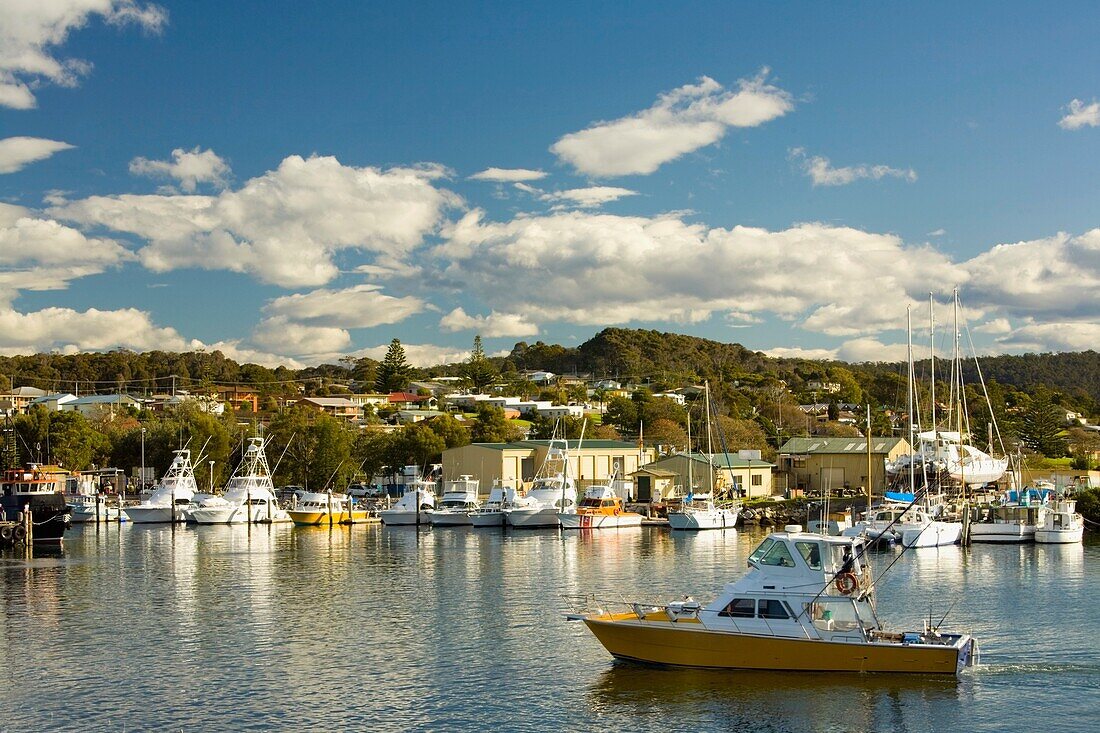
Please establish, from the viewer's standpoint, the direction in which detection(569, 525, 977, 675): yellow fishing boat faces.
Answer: facing to the left of the viewer
